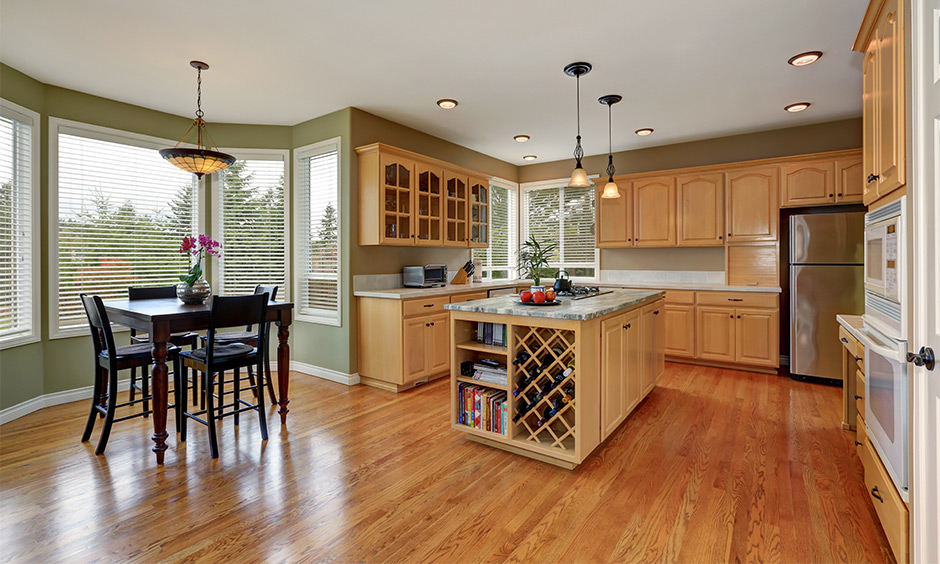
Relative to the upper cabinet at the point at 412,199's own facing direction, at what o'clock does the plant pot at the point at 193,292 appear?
The plant pot is roughly at 3 o'clock from the upper cabinet.

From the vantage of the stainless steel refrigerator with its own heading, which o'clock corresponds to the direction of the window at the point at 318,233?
The window is roughly at 2 o'clock from the stainless steel refrigerator.

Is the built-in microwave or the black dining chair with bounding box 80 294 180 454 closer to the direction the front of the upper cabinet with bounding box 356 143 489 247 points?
the built-in microwave

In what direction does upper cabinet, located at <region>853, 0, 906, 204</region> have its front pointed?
to the viewer's left

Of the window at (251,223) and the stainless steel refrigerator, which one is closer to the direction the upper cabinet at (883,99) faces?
the window

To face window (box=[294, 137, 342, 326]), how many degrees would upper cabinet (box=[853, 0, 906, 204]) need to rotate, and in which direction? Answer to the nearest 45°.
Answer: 0° — it already faces it

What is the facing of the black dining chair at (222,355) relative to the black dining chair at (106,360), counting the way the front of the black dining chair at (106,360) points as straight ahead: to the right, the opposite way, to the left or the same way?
to the left

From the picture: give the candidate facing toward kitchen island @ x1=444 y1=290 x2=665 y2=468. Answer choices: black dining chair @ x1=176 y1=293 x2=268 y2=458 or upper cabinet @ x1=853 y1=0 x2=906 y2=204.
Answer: the upper cabinet

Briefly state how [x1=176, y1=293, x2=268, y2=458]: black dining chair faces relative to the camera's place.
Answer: facing away from the viewer and to the left of the viewer

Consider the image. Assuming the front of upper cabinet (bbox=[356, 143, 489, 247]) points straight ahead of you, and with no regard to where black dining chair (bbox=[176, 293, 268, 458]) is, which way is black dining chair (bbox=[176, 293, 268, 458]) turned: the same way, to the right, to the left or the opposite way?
the opposite way

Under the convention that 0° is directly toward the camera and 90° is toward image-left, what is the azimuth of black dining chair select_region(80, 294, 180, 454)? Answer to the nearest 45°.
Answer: approximately 225°

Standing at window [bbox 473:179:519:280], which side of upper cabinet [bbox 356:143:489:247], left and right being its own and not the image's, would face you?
left
